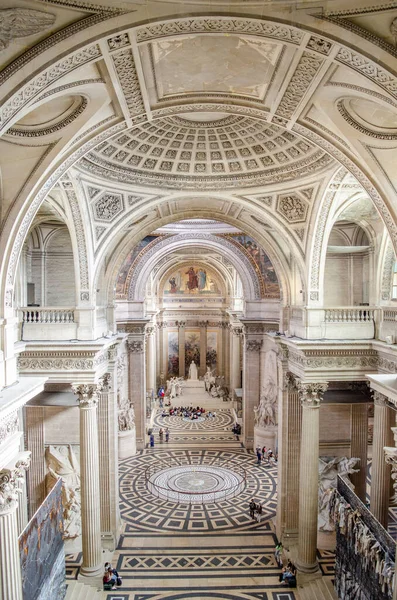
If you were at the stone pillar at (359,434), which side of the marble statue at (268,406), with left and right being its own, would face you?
left

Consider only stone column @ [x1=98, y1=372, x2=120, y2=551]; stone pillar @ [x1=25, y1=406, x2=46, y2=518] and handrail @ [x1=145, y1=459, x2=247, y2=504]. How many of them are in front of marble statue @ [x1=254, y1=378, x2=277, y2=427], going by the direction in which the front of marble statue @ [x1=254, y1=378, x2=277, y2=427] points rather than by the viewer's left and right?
3

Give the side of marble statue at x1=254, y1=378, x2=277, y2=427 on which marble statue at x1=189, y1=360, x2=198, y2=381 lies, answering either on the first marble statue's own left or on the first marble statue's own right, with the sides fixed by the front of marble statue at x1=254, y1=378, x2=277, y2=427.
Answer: on the first marble statue's own right

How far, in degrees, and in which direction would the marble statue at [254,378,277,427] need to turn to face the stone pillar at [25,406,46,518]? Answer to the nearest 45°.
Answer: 0° — it already faces it

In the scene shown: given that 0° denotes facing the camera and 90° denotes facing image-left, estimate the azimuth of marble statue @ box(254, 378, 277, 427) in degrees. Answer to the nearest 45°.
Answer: approximately 45°
